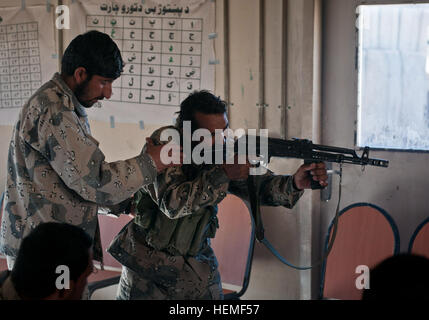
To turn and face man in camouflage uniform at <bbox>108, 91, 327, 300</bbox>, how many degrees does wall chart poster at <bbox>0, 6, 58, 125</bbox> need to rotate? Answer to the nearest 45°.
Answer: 0° — it already faces them

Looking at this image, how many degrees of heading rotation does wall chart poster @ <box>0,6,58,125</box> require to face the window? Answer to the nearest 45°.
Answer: approximately 45° to its left

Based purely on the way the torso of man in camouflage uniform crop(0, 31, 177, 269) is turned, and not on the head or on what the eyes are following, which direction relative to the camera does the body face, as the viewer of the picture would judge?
to the viewer's right

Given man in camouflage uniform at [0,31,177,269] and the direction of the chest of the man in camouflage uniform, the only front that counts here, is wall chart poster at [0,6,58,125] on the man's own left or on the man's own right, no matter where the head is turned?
on the man's own left

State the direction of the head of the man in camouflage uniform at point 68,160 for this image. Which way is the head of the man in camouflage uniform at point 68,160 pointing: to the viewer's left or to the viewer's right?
to the viewer's right

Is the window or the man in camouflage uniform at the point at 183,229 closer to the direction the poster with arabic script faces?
the man in camouflage uniform

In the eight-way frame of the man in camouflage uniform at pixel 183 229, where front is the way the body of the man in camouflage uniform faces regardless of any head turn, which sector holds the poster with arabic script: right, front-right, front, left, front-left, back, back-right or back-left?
back-left

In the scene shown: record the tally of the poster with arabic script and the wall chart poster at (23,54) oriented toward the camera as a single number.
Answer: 2
